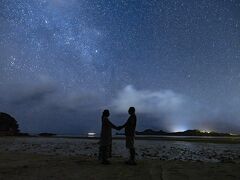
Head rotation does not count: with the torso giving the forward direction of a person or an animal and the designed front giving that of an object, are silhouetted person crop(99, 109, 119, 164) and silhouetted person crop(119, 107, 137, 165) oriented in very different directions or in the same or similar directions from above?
very different directions

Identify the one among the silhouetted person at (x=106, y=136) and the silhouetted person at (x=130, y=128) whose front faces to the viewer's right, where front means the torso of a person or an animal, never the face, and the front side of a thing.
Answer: the silhouetted person at (x=106, y=136)

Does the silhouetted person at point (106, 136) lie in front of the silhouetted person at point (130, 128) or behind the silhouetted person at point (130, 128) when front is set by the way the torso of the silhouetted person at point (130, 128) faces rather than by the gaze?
in front

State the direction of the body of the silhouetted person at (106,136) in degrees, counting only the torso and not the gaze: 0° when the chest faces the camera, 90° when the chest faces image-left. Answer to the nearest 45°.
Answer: approximately 270°

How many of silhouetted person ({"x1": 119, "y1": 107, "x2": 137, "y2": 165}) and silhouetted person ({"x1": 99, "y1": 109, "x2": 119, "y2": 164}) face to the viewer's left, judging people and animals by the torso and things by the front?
1

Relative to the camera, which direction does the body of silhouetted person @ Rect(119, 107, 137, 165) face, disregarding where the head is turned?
to the viewer's left

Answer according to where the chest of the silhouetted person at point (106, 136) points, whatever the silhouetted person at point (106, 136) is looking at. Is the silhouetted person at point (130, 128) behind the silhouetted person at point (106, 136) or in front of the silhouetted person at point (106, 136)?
in front
